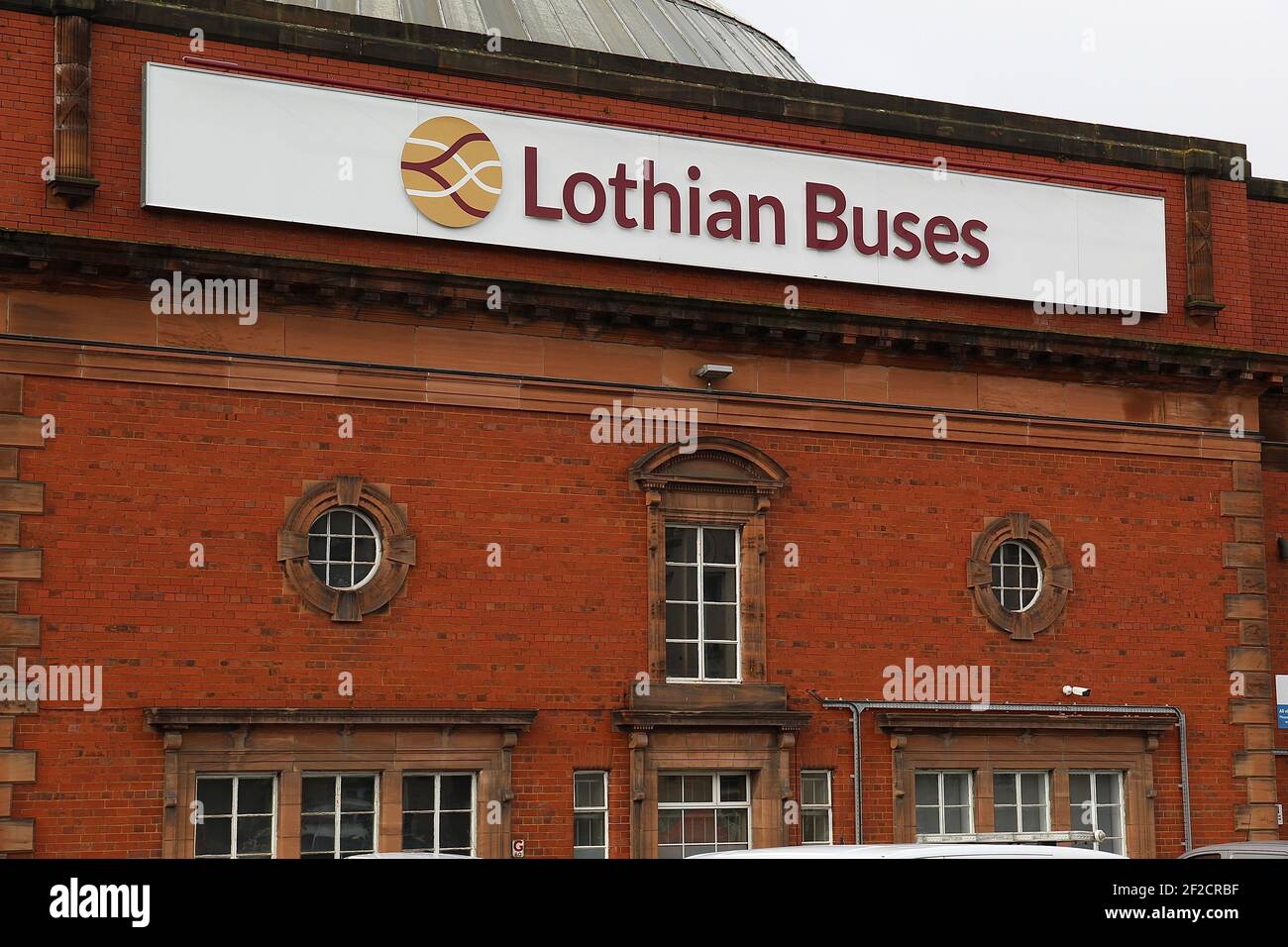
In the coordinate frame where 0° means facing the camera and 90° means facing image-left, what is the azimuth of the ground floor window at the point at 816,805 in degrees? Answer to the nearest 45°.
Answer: approximately 0°
